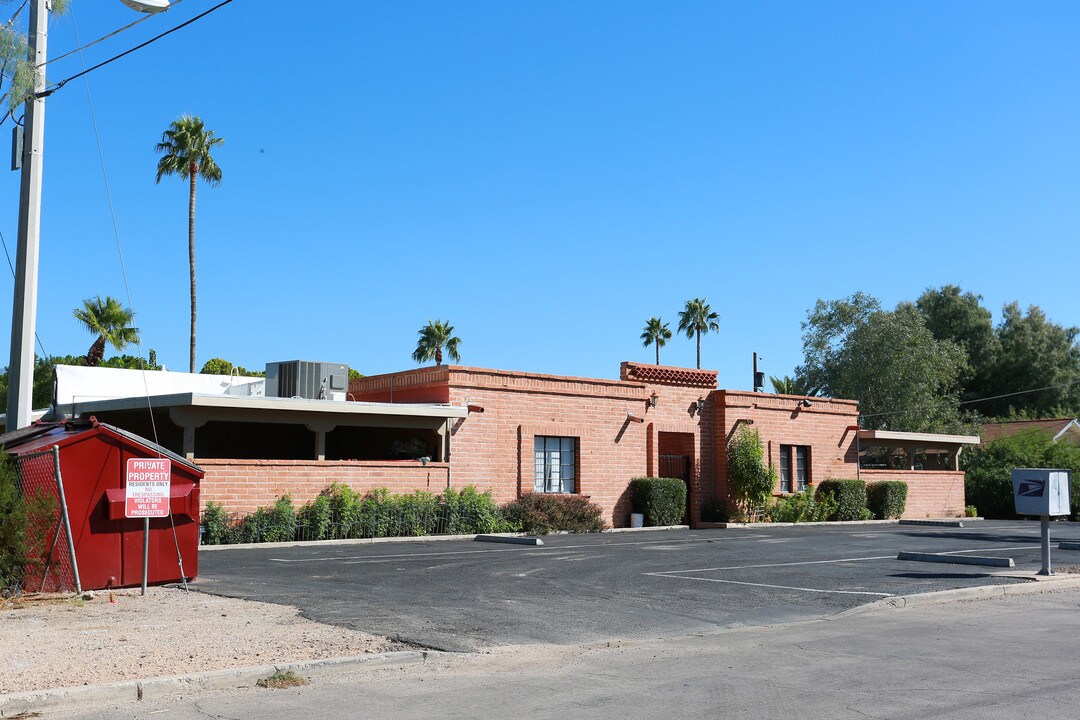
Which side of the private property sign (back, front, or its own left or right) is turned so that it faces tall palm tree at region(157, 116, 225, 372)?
back

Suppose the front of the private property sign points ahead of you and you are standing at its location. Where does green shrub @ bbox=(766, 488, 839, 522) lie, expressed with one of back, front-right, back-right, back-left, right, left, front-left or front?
back-left

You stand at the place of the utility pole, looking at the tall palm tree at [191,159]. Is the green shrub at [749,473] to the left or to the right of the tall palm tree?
right

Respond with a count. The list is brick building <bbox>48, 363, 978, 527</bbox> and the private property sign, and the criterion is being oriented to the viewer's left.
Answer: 0

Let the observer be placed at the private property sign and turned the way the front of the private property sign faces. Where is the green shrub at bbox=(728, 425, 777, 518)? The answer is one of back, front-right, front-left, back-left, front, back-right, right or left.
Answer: back-left

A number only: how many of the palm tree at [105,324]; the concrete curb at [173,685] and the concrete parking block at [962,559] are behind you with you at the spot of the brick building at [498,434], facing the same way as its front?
1

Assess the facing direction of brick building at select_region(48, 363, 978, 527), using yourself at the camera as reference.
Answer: facing the viewer and to the right of the viewer

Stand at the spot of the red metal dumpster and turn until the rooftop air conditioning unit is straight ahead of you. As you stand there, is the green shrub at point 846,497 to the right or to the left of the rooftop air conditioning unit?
right

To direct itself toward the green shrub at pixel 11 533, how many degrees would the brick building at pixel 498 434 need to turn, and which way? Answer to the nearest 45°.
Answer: approximately 45° to its right

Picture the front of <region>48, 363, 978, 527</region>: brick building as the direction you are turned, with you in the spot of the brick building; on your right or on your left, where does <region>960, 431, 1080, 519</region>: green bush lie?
on your left

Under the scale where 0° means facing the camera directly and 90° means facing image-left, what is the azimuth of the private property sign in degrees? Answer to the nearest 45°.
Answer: approximately 0°

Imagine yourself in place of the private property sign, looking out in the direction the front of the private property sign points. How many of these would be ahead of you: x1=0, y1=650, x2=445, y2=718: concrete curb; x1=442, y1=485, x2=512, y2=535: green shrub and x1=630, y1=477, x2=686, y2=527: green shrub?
1

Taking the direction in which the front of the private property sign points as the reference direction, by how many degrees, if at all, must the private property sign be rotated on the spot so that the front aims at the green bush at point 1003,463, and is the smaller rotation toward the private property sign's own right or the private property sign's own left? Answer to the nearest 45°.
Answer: approximately 135° to the private property sign's own left

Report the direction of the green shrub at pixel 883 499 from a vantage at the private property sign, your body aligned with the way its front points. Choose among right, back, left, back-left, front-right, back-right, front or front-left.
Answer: back-left

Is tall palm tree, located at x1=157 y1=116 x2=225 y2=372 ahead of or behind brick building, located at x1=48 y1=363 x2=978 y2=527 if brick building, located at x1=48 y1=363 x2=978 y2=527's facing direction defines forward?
behind

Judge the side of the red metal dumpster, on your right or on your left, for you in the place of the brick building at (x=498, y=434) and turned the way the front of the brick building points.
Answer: on your right
